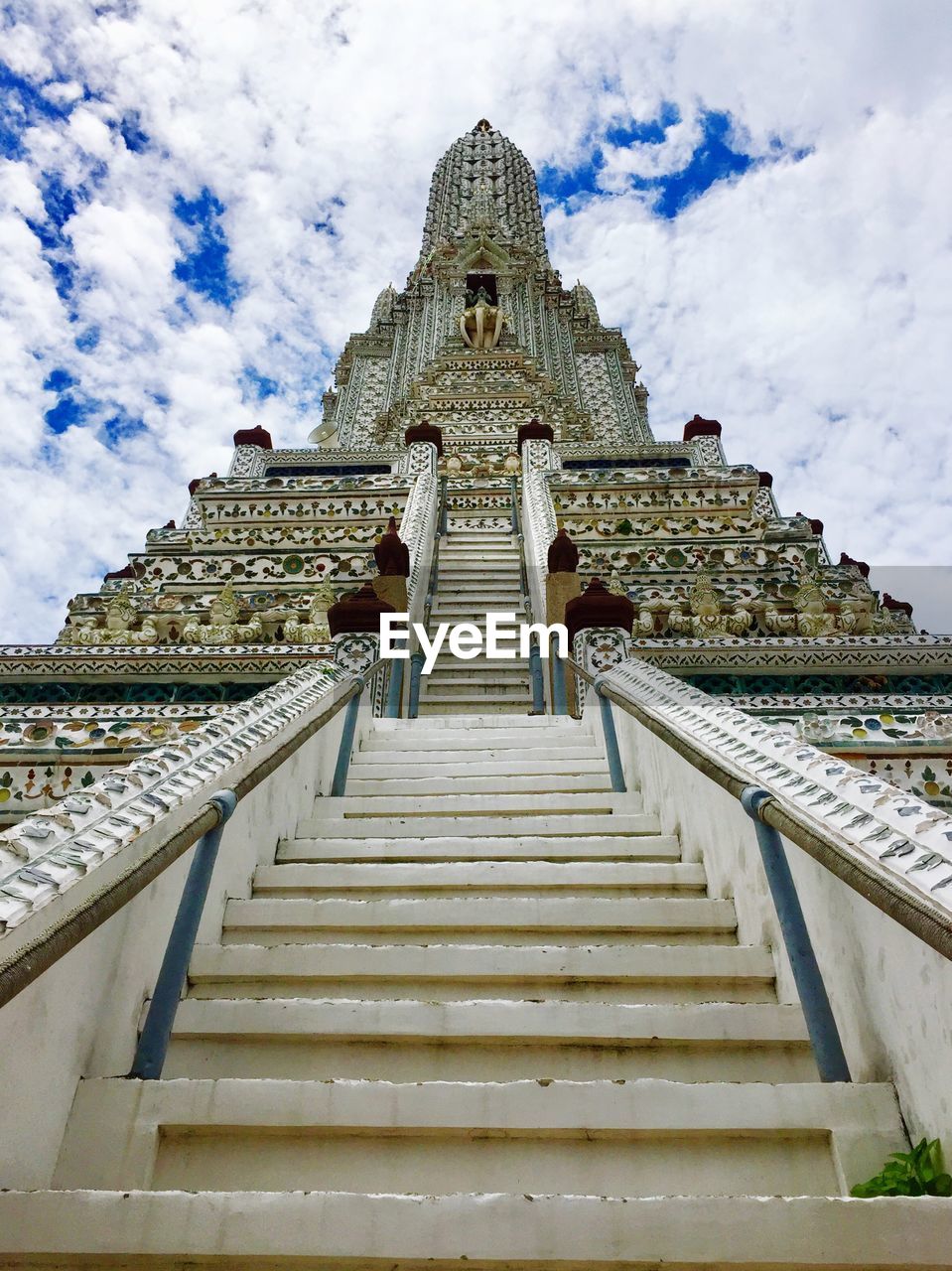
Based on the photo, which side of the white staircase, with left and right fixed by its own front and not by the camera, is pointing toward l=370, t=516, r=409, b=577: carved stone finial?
back

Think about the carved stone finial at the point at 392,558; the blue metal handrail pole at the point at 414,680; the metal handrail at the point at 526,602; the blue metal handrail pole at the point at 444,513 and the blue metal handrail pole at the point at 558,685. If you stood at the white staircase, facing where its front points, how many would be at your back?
5

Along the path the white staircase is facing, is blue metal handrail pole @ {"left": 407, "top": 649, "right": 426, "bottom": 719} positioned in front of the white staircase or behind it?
behind

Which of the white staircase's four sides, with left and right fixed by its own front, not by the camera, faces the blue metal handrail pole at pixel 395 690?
back

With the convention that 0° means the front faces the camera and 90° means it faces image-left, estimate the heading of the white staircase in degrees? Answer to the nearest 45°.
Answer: approximately 0°

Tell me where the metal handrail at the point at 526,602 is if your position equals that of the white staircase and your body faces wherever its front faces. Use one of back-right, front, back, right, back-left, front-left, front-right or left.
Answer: back

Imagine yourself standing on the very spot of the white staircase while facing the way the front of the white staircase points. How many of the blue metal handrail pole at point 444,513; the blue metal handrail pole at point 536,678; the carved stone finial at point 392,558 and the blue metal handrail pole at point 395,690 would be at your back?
4

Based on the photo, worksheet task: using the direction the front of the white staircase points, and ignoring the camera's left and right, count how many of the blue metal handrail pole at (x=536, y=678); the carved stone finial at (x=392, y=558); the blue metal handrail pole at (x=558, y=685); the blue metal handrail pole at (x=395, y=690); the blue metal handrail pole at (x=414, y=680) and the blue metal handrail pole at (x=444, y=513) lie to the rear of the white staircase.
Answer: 6

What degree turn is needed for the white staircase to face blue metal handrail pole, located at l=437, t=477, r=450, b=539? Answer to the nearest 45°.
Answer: approximately 180°

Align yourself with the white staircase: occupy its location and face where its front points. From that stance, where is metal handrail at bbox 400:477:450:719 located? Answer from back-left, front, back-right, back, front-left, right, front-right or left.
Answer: back

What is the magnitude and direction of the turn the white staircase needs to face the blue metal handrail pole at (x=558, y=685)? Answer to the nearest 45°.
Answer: approximately 180°
